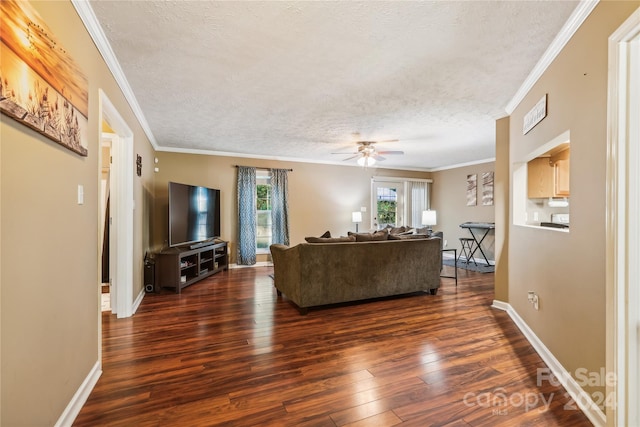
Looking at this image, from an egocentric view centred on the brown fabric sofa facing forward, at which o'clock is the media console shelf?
The media console shelf is roughly at 11 o'clock from the brown fabric sofa.

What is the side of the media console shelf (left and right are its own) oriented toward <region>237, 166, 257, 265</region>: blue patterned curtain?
left

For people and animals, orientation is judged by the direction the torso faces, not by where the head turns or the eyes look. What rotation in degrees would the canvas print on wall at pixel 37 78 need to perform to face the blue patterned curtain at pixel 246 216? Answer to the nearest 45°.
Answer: approximately 90° to its left

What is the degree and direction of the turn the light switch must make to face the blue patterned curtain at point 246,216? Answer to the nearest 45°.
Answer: approximately 90° to its left

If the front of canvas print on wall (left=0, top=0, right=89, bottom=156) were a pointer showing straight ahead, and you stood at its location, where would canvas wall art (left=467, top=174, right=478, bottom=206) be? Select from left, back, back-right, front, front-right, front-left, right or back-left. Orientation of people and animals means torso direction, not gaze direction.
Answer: front-left

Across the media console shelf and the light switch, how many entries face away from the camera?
0

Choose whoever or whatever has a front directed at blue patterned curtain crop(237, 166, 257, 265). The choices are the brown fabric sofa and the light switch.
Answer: the brown fabric sofa

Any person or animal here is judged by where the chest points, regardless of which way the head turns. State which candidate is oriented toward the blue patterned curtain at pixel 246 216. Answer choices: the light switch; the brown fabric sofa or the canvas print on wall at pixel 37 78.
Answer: the brown fabric sofa

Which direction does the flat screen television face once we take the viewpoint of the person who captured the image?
facing the viewer and to the right of the viewer

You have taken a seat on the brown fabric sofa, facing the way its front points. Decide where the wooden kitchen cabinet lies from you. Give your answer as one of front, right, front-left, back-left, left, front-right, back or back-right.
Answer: back-right

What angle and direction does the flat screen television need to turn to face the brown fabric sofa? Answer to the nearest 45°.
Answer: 0° — it already faces it

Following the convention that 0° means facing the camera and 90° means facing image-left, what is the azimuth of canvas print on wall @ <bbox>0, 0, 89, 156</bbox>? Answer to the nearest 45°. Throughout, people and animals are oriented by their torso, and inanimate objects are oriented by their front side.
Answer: approximately 315°

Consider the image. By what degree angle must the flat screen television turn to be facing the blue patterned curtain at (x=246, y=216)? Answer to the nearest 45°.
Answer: approximately 90° to its left

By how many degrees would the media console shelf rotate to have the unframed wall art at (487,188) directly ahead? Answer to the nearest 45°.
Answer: approximately 45° to its left
